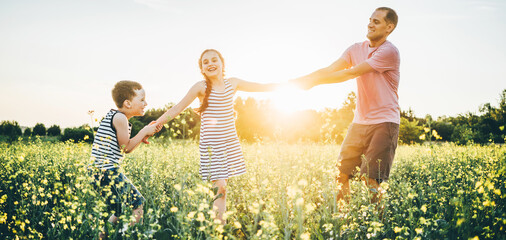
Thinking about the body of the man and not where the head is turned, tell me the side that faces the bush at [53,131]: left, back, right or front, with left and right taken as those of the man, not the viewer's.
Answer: right

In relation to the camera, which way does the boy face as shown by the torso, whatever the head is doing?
to the viewer's right

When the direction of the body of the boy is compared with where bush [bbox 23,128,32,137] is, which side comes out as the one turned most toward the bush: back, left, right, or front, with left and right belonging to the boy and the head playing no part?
left

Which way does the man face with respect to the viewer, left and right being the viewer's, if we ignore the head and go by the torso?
facing the viewer and to the left of the viewer

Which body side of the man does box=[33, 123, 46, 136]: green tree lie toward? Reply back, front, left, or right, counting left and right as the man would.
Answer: right

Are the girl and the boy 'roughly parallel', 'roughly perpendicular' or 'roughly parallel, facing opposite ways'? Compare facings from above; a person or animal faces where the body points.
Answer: roughly perpendicular

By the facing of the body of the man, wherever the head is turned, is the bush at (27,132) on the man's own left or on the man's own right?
on the man's own right

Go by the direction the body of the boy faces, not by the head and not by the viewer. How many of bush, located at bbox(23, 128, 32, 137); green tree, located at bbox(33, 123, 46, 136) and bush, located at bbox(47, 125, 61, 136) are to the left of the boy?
3

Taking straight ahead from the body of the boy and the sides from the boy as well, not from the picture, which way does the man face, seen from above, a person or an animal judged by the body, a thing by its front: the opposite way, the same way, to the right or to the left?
the opposite way

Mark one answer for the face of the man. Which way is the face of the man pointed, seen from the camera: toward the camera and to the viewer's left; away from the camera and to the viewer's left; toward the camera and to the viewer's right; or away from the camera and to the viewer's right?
toward the camera and to the viewer's left

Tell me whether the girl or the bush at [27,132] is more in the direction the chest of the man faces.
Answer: the girl

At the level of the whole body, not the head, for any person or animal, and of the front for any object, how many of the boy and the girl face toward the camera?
1

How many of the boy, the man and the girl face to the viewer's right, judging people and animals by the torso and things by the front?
1

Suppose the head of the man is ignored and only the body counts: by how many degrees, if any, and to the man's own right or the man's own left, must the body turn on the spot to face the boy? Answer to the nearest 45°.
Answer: approximately 45° to the man's own right

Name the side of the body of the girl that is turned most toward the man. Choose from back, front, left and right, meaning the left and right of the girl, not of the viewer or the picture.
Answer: left
